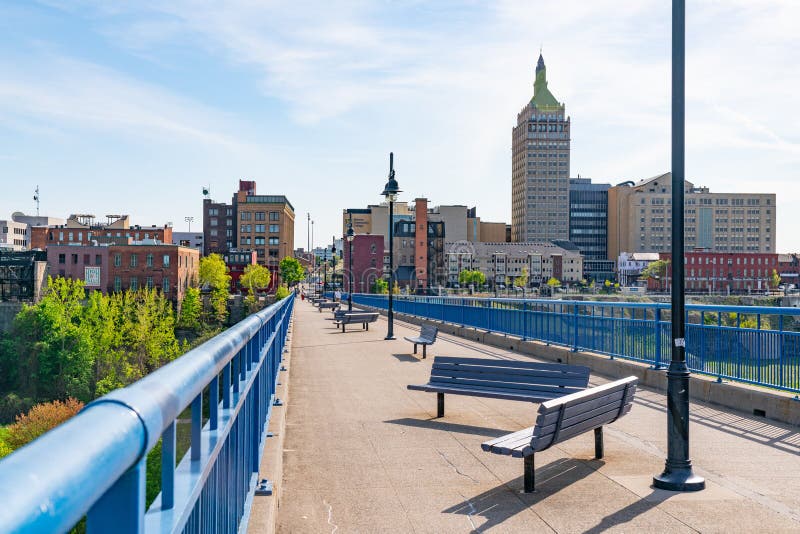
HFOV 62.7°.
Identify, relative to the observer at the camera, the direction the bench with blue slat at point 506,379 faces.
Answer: facing the viewer and to the left of the viewer

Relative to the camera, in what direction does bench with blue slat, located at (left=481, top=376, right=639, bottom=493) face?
facing away from the viewer and to the left of the viewer

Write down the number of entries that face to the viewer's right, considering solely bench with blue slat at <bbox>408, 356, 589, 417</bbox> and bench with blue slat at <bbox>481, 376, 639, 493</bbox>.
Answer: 0

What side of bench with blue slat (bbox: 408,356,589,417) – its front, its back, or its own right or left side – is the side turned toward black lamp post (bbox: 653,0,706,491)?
left

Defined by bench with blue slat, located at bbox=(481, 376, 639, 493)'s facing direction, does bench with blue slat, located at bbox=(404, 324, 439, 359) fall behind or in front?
in front
